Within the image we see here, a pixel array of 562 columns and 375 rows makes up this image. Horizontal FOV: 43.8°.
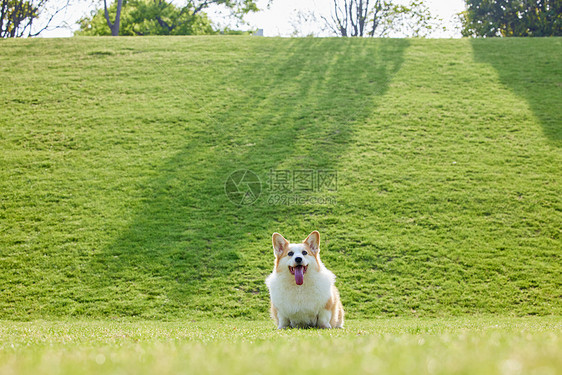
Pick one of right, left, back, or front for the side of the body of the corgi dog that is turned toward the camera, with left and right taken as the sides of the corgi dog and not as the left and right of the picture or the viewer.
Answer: front

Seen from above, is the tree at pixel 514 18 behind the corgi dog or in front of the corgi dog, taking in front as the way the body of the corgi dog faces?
behind

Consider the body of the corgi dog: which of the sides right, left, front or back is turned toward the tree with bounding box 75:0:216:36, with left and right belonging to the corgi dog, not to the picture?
back
